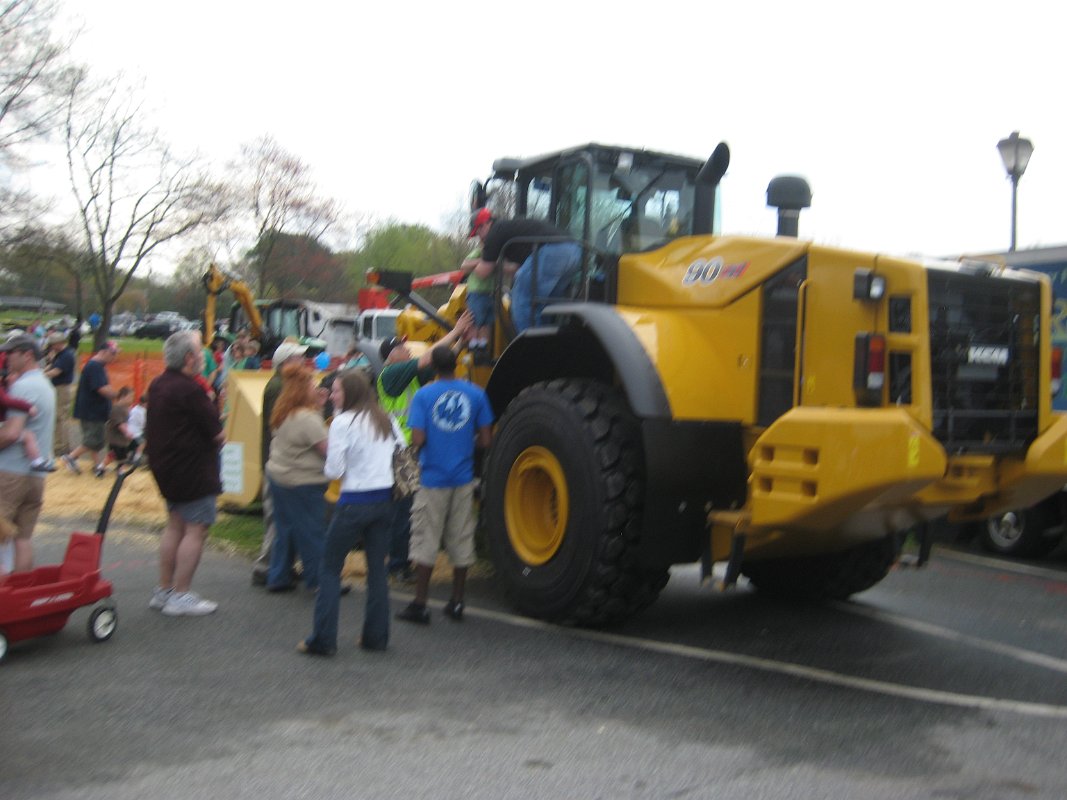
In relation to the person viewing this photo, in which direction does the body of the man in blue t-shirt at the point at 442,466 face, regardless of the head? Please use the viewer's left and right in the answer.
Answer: facing away from the viewer

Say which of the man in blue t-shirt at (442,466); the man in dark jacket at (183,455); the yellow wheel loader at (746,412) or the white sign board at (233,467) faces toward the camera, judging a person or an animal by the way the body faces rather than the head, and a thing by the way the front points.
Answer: the white sign board

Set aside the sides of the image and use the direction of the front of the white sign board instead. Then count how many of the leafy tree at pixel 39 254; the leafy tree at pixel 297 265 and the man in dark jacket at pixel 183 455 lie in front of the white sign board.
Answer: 1

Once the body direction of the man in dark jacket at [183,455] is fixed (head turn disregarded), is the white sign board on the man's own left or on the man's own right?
on the man's own left

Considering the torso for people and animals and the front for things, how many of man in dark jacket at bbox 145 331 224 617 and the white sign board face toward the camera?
1

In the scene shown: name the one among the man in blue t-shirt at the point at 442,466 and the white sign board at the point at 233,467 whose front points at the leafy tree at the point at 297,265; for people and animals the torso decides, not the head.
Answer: the man in blue t-shirt

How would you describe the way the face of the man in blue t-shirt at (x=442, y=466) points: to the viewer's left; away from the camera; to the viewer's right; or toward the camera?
away from the camera

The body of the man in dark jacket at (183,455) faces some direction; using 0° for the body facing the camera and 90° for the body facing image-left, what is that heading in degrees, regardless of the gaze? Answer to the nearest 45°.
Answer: approximately 270°

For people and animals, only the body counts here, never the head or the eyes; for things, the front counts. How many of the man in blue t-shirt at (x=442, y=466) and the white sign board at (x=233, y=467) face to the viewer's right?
0

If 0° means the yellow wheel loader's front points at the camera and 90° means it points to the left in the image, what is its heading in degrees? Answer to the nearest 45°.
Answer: approximately 135°

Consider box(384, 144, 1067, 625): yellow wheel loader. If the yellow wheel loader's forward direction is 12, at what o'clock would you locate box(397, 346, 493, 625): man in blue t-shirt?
The man in blue t-shirt is roughly at 11 o'clock from the yellow wheel loader.

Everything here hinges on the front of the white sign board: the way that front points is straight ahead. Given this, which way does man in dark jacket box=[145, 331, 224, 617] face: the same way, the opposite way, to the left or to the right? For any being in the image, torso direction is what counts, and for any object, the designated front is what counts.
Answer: to the left

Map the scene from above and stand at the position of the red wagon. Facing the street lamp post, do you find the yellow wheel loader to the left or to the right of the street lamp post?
right

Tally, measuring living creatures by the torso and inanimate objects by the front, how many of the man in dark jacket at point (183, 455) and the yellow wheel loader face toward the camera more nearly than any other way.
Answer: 0
